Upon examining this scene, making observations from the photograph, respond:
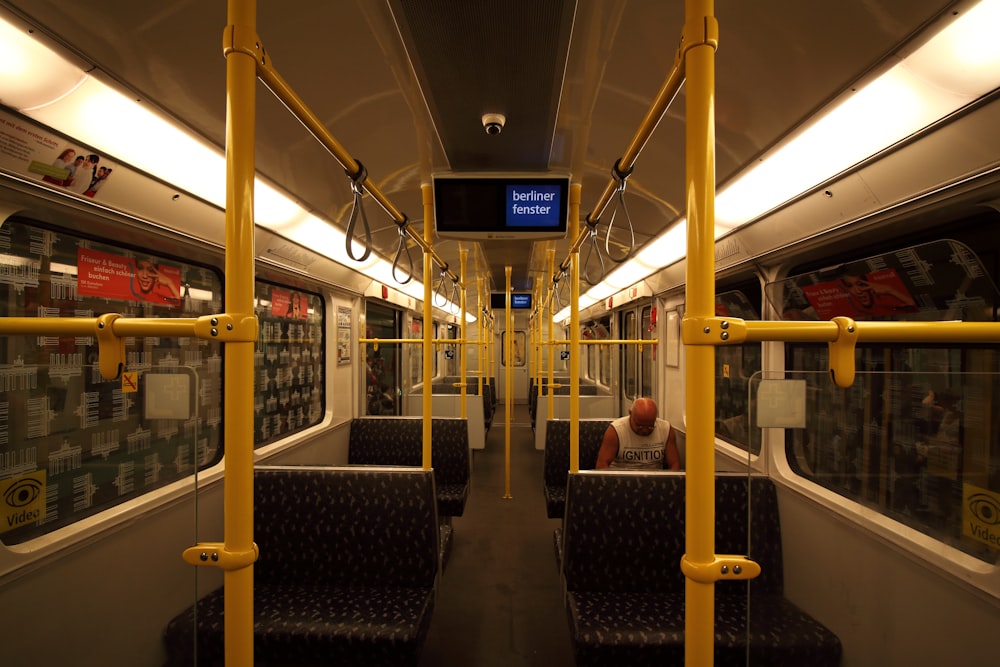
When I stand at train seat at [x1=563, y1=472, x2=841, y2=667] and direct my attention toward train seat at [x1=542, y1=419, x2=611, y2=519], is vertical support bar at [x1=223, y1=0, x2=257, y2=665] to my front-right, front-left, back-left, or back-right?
back-left

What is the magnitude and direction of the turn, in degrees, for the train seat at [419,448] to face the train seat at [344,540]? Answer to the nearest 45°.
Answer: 0° — it already faces it
